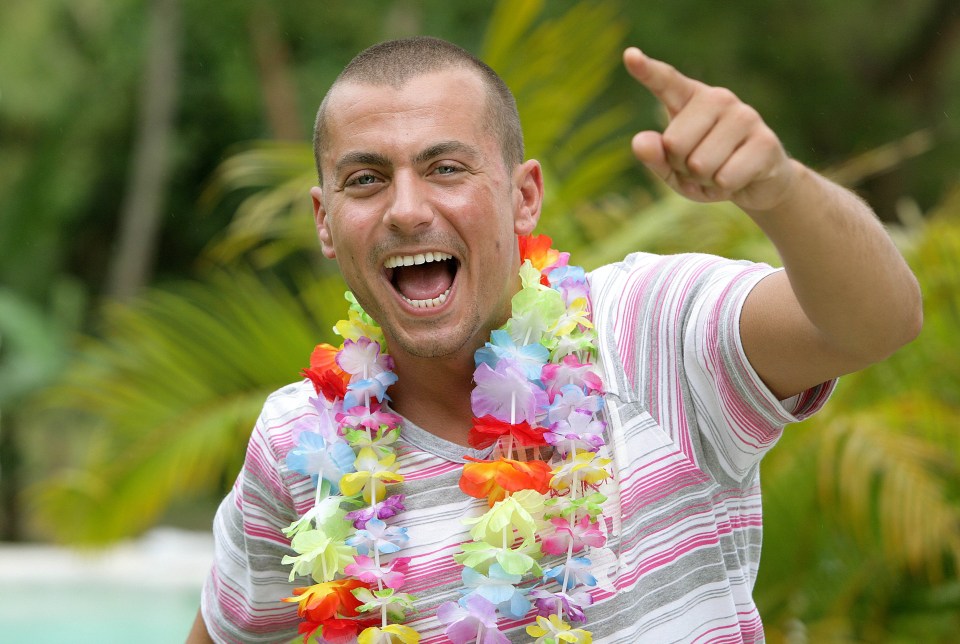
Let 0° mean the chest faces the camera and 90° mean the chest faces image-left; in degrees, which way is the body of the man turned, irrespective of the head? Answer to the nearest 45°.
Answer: approximately 45°

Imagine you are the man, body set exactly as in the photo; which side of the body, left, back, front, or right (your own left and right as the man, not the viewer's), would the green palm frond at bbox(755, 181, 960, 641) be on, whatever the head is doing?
back

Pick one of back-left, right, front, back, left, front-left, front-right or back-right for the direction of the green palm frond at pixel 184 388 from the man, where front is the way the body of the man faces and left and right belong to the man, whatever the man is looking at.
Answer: right

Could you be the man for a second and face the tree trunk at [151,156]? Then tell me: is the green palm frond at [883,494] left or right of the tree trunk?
right
